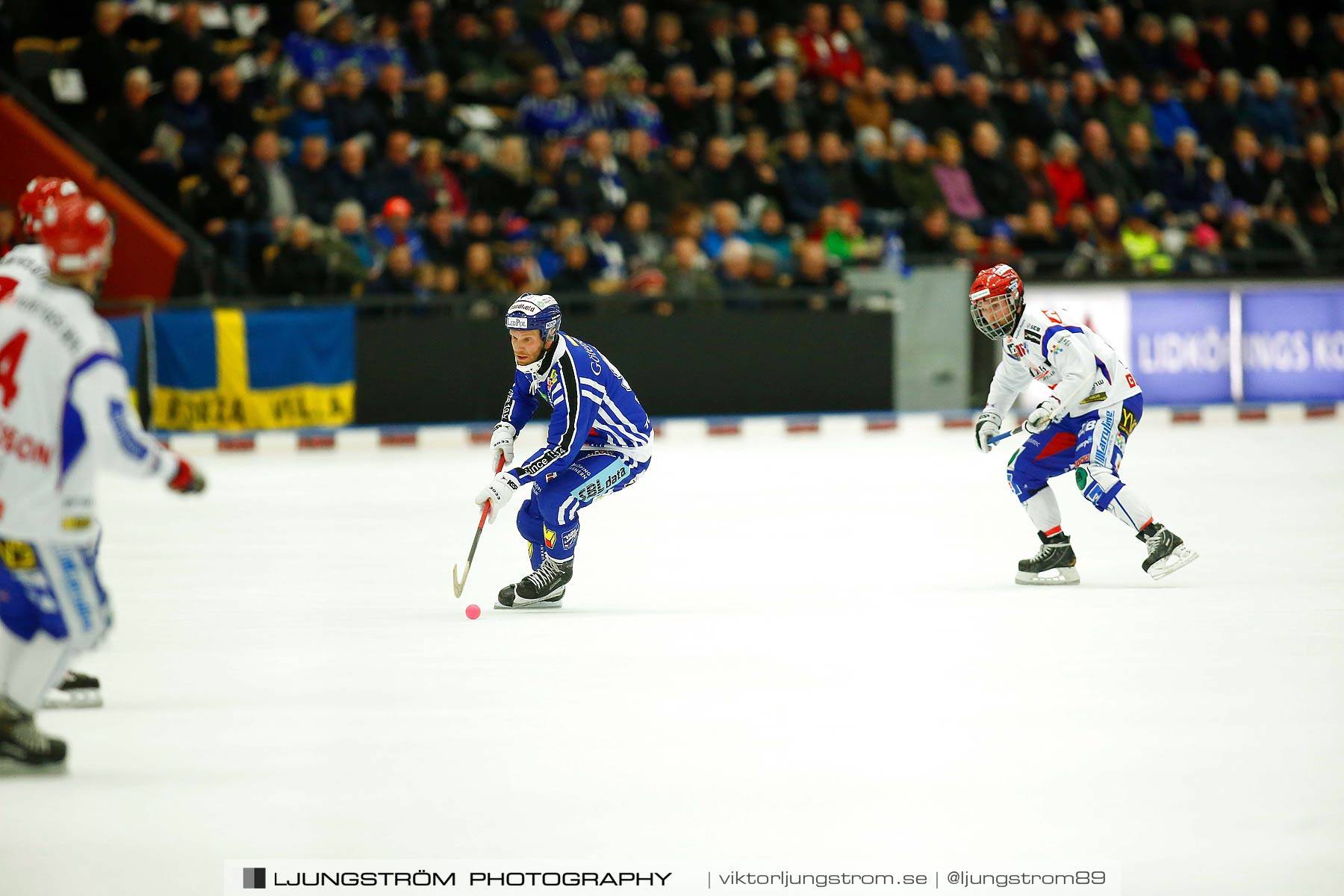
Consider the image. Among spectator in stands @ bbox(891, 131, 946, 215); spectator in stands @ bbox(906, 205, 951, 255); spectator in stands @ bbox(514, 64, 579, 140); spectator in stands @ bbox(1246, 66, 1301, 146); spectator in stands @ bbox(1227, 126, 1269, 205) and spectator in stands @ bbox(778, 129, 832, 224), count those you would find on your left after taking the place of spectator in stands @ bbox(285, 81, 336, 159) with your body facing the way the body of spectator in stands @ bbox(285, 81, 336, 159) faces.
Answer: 6

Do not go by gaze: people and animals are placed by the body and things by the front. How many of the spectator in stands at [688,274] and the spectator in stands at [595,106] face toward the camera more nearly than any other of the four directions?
2

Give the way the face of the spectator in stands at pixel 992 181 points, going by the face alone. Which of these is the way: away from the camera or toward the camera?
toward the camera

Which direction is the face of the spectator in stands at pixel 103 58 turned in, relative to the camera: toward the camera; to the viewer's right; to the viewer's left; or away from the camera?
toward the camera

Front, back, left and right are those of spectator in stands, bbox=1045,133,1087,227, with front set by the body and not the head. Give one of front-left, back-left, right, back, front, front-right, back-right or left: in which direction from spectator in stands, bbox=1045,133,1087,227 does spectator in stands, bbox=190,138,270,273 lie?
front-right

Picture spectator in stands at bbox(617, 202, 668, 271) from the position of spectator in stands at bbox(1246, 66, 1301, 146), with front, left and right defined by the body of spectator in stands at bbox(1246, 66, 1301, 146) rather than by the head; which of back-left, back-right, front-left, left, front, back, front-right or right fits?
front-right

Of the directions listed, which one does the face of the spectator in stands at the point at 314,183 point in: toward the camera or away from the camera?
toward the camera

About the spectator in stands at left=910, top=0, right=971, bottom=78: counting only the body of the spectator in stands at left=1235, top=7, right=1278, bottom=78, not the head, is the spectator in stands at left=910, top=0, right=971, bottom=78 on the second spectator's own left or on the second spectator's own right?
on the second spectator's own right

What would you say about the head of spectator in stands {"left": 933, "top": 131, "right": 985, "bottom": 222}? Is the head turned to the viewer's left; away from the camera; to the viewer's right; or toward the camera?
toward the camera

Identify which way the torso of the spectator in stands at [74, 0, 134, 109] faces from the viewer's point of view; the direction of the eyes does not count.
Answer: toward the camera

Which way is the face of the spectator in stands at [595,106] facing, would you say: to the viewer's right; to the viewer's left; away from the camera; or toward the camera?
toward the camera

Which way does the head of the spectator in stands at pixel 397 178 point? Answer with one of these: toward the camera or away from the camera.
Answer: toward the camera

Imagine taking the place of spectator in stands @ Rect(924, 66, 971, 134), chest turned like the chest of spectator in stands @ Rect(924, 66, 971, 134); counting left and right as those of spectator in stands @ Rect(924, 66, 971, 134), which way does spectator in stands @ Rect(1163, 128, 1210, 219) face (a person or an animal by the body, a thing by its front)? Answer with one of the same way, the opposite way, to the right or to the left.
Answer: the same way

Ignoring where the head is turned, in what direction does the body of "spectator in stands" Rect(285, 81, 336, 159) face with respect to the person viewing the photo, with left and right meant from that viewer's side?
facing the viewer

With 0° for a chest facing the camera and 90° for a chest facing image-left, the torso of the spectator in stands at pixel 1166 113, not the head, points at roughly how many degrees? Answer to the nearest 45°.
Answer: approximately 45°

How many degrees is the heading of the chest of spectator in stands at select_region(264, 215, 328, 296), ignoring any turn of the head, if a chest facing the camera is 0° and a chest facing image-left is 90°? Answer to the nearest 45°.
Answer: approximately 0°

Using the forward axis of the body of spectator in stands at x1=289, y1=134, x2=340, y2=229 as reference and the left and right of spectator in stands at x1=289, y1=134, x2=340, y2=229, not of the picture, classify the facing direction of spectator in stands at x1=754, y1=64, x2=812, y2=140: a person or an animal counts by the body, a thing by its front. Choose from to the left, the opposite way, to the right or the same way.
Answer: the same way

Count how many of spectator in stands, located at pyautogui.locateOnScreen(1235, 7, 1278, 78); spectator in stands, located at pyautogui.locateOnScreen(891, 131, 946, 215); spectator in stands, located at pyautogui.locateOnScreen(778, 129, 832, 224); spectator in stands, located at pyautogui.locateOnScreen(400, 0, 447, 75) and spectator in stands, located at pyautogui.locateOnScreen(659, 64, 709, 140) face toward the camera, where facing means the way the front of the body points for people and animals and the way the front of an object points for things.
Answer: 5
